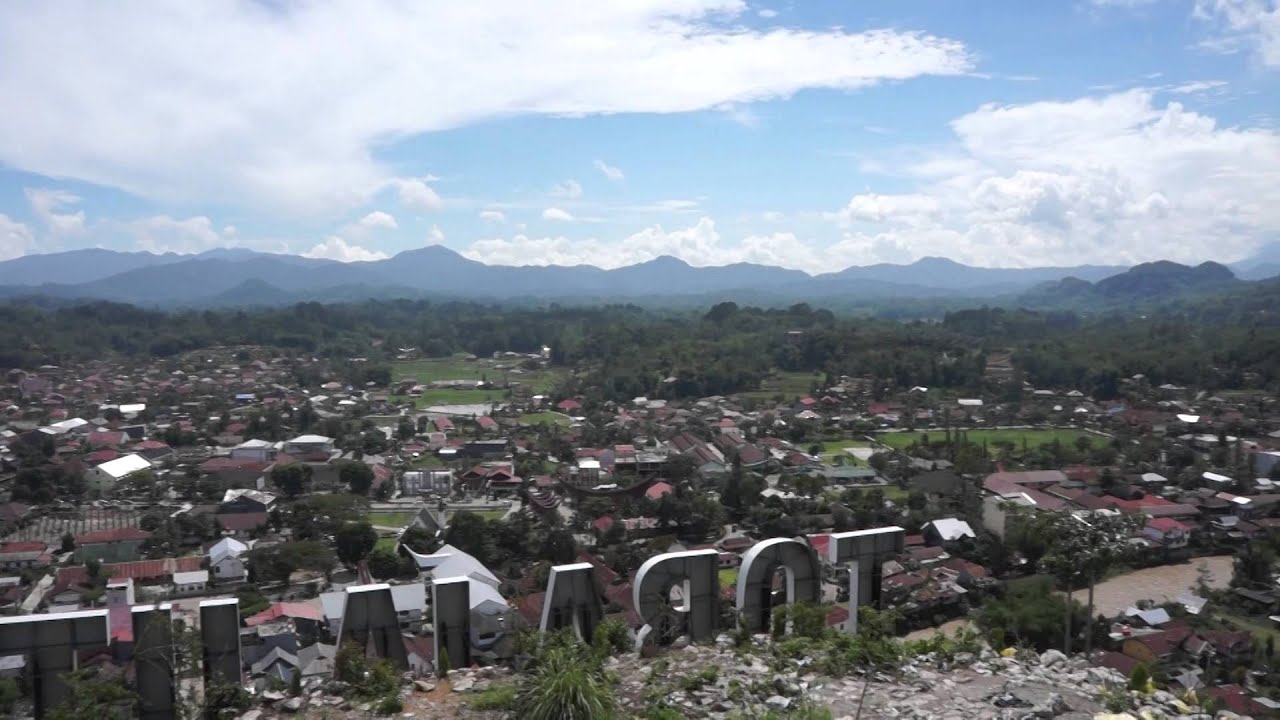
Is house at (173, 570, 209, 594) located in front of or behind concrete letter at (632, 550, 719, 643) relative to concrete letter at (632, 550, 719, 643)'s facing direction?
in front

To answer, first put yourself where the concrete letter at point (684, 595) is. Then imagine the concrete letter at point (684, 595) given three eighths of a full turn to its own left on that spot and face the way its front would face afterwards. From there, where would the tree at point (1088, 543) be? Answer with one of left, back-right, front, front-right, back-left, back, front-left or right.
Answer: back

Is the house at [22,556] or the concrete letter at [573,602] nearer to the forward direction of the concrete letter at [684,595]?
the house

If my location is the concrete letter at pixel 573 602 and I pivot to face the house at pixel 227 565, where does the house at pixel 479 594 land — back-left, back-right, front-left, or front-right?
front-right

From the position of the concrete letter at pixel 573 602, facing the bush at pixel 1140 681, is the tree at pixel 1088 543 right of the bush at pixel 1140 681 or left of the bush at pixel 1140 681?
left

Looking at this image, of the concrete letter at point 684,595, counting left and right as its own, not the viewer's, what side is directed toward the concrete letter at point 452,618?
left

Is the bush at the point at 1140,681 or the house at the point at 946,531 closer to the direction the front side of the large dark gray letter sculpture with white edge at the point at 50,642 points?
the house

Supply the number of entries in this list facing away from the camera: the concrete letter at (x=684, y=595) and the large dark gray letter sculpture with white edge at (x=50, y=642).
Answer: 2

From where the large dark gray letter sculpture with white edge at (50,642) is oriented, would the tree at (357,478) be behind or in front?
in front

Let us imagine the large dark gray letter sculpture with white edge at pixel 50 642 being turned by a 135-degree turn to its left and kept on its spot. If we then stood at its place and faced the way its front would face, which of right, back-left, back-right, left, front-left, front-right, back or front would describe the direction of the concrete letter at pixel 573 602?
back-left

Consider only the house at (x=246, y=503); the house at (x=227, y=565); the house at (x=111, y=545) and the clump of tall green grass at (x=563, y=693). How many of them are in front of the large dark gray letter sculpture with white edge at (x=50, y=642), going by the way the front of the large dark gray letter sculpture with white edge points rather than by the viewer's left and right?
3

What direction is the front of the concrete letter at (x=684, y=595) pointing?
away from the camera

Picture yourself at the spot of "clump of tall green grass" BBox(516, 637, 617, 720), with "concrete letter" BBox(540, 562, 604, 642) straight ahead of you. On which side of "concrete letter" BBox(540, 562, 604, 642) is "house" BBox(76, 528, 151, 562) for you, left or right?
left

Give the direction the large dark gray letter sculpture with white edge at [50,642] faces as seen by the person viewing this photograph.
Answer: facing away from the viewer

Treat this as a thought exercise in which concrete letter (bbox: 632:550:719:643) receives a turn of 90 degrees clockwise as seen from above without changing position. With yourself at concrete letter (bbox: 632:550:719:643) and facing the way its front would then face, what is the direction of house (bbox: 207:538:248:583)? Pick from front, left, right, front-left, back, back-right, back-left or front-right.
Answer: back-left

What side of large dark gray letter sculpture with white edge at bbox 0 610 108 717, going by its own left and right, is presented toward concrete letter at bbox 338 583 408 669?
right
